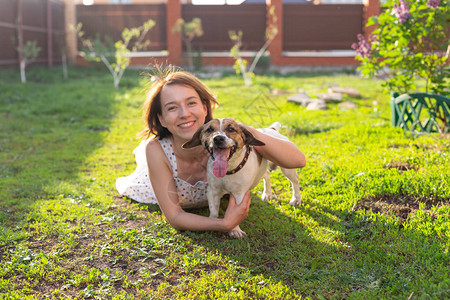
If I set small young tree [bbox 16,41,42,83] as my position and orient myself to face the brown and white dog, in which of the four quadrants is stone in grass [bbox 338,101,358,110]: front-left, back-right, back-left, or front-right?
front-left

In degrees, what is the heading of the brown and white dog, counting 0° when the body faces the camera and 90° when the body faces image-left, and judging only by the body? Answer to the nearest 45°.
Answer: approximately 45°

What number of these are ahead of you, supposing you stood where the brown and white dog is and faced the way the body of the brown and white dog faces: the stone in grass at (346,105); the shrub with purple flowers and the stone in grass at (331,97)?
0

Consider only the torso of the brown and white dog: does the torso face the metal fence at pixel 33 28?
no

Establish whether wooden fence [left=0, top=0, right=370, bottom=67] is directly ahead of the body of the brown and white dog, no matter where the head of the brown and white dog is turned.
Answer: no

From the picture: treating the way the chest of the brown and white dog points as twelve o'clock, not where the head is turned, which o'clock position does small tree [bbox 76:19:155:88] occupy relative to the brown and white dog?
The small tree is roughly at 4 o'clock from the brown and white dog.

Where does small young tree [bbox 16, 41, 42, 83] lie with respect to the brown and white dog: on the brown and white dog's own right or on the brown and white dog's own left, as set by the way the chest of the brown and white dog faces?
on the brown and white dog's own right

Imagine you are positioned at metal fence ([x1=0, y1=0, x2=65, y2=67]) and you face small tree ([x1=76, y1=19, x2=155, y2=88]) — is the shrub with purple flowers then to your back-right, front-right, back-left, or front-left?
front-right

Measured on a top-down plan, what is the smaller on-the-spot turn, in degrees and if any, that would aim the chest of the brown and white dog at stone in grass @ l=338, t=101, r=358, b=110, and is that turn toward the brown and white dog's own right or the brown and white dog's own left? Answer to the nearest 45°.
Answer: approximately 135° to the brown and white dog's own right

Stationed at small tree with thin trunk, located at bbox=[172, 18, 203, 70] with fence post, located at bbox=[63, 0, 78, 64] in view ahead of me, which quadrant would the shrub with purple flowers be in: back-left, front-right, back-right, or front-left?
back-left

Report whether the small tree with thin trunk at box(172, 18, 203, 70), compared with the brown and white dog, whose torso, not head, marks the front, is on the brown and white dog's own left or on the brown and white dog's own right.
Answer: on the brown and white dog's own right
